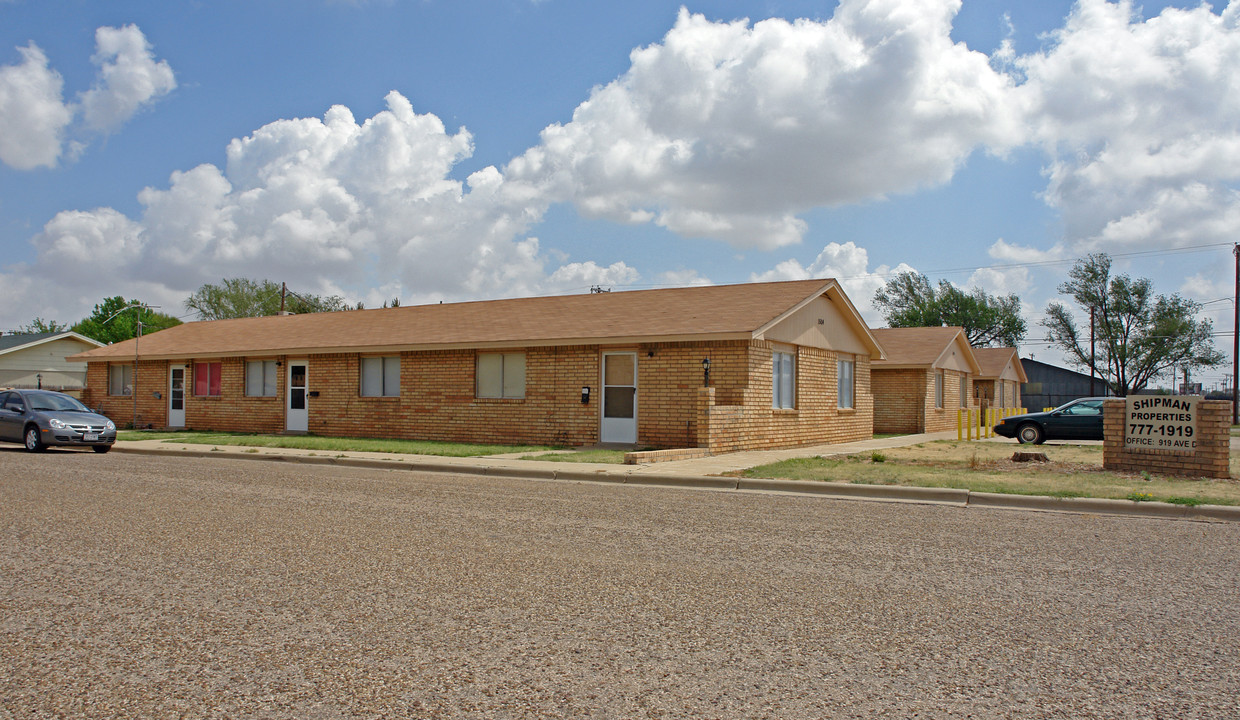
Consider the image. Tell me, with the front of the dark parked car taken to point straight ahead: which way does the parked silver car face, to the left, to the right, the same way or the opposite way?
the opposite way

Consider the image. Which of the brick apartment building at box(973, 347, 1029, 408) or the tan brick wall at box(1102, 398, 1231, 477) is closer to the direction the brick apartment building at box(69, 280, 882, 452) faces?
the tan brick wall

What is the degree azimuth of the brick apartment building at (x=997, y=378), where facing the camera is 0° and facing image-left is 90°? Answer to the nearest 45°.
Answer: approximately 45°

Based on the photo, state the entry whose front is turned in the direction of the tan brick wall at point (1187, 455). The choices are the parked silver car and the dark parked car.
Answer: the parked silver car

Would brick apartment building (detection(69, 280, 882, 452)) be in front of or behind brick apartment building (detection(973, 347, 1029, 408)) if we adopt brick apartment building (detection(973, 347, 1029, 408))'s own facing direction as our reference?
in front

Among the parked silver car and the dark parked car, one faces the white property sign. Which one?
the parked silver car

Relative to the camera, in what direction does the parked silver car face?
facing the viewer and to the right of the viewer

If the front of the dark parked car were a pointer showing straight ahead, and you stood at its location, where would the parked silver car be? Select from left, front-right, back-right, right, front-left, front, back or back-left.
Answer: front-left

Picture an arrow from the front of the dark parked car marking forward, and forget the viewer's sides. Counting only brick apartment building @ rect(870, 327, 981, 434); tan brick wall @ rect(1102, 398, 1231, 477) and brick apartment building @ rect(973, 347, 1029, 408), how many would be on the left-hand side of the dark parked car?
1

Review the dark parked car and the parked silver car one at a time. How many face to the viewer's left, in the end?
1

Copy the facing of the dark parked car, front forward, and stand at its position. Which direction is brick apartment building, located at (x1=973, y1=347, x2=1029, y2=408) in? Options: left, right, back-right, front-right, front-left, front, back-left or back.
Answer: right

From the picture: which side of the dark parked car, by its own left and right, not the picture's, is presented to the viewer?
left

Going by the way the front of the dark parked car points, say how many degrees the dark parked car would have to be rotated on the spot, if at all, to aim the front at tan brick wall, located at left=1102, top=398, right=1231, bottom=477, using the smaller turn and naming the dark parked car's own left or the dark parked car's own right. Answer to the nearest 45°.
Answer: approximately 90° to the dark parked car's own left

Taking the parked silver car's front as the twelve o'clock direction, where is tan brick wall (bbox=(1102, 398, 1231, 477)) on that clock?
The tan brick wall is roughly at 12 o'clock from the parked silver car.
